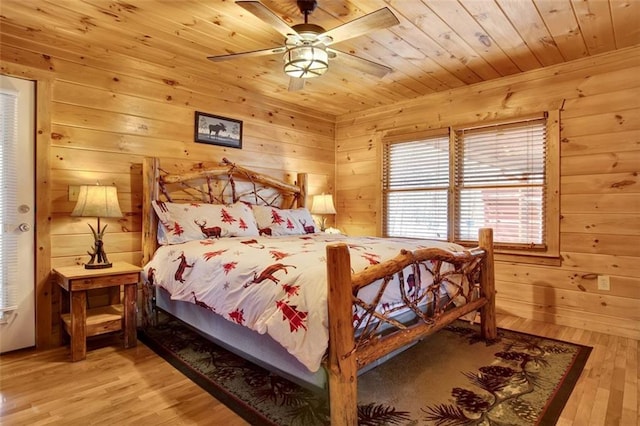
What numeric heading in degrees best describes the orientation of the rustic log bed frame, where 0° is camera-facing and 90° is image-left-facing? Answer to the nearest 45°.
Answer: approximately 315°

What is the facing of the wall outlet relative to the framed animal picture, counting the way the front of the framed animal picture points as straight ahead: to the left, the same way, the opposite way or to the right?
to the right

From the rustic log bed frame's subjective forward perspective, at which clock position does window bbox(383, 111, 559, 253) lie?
The window is roughly at 9 o'clock from the rustic log bed frame.

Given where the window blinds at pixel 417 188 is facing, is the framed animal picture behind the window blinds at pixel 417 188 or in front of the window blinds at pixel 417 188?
in front

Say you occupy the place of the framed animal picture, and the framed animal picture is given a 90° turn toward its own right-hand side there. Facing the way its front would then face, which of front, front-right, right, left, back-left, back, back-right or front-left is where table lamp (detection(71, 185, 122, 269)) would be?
front

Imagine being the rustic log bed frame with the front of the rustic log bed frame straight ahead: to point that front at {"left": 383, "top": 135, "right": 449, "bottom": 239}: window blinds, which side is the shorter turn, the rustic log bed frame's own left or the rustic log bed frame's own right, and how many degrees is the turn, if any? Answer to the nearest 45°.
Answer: approximately 90° to the rustic log bed frame's own left

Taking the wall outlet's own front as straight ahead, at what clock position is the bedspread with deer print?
The bedspread with deer print is roughly at 1 o'clock from the wall outlet.

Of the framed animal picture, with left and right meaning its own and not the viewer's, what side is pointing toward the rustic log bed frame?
front

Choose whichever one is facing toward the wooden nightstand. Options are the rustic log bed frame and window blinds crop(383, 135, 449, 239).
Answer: the window blinds

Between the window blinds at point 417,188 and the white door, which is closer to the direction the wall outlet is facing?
the white door

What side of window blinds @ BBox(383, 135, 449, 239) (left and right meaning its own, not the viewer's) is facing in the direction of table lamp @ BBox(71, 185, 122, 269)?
front

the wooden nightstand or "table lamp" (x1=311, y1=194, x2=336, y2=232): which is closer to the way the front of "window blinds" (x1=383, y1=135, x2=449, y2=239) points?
the wooden nightstand

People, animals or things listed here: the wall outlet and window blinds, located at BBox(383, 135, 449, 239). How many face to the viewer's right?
0
